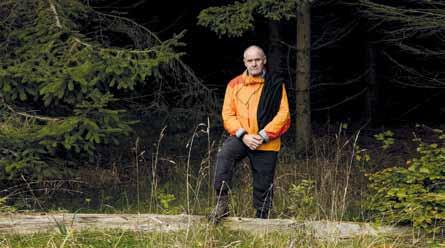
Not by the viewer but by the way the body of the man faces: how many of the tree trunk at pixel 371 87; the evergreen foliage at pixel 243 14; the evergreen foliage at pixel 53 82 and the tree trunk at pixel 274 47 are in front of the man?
0

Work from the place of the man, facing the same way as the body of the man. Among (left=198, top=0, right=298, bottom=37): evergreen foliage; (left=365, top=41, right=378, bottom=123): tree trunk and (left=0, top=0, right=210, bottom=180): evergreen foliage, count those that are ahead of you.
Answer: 0

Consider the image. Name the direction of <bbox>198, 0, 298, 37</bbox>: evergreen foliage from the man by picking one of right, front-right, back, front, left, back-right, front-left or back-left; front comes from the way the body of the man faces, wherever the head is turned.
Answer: back

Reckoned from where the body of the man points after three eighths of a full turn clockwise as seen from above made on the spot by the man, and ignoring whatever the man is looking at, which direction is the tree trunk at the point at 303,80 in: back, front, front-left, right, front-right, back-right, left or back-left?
front-right

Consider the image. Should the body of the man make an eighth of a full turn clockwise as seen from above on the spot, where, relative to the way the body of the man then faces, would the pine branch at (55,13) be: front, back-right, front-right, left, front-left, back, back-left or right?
right

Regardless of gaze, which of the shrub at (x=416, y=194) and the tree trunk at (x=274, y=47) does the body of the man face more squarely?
the shrub

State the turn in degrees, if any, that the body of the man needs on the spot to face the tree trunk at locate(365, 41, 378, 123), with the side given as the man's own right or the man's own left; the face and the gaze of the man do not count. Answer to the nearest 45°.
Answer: approximately 180°

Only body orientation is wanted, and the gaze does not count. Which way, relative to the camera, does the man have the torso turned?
toward the camera

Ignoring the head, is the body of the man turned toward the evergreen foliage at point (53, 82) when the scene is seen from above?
no

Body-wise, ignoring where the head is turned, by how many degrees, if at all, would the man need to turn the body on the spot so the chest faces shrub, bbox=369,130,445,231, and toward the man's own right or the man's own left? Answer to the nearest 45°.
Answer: approximately 90° to the man's own left

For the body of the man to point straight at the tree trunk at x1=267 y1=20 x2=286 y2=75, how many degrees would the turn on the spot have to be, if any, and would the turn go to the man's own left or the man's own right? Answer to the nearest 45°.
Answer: approximately 180°

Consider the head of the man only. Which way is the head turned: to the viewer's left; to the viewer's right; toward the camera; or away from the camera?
toward the camera
